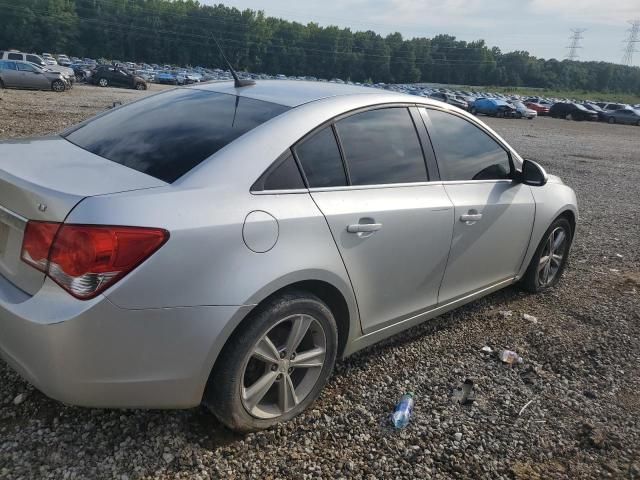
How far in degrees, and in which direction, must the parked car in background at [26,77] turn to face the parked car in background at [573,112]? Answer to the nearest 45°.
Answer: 0° — it already faces it

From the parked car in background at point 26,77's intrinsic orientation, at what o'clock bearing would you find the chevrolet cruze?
The chevrolet cruze is roughly at 3 o'clock from the parked car in background.

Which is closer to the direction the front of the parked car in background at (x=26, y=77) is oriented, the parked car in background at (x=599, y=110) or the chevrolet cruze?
the parked car in background

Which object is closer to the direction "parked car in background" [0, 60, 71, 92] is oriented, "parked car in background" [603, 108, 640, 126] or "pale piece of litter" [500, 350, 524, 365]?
the parked car in background

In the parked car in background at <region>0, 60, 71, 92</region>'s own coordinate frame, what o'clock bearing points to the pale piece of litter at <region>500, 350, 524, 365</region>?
The pale piece of litter is roughly at 3 o'clock from the parked car in background.

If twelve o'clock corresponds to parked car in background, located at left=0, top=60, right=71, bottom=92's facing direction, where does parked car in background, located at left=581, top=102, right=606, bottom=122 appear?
parked car in background, located at left=581, top=102, right=606, bottom=122 is roughly at 12 o'clock from parked car in background, located at left=0, top=60, right=71, bottom=92.

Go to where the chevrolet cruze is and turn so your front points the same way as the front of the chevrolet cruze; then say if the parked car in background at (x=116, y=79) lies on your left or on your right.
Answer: on your left

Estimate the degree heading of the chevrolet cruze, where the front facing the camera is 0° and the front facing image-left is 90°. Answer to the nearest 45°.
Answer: approximately 225°

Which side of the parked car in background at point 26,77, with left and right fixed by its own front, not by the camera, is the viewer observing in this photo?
right
